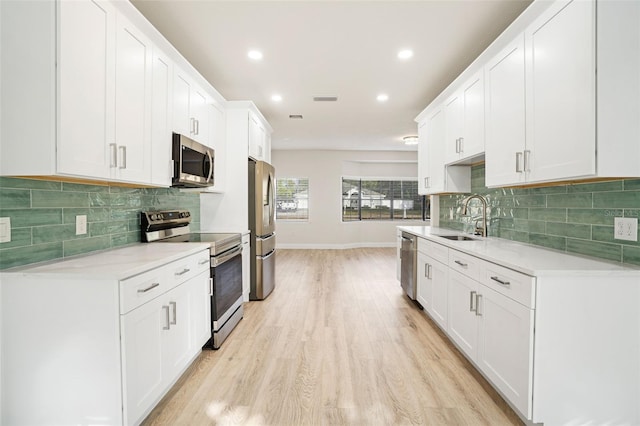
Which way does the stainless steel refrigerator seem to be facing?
to the viewer's right

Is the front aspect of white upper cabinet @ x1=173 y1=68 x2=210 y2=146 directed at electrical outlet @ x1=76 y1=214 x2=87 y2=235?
no

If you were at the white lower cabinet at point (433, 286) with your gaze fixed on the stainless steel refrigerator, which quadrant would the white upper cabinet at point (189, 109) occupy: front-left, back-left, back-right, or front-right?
front-left

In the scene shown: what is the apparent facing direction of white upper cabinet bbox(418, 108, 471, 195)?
to the viewer's left

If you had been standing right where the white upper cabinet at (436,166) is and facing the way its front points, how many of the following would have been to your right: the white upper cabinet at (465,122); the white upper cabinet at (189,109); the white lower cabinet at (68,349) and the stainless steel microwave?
0

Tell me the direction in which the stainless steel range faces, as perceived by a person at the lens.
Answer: facing the viewer and to the right of the viewer

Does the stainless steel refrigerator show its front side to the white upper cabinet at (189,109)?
no

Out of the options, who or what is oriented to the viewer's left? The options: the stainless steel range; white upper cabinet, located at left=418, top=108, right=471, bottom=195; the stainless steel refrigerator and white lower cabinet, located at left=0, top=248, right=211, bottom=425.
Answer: the white upper cabinet

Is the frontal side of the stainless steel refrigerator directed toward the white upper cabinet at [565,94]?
no

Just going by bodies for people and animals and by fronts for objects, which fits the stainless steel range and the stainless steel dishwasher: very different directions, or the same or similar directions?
very different directions

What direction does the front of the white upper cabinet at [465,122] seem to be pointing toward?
to the viewer's left

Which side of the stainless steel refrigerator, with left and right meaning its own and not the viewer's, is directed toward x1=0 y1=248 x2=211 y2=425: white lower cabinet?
right

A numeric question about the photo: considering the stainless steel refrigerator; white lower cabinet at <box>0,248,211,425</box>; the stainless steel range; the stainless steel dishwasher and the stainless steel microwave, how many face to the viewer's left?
1

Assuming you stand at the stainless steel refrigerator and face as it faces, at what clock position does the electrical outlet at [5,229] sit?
The electrical outlet is roughly at 4 o'clock from the stainless steel refrigerator.

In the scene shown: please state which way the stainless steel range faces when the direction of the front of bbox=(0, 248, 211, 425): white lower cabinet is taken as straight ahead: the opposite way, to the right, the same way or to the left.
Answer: the same way

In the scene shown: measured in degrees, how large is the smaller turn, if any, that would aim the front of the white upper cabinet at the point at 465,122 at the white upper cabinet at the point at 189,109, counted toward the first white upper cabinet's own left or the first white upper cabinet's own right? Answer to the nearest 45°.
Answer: approximately 45° to the first white upper cabinet's own left
